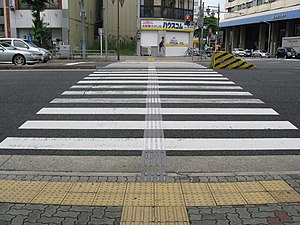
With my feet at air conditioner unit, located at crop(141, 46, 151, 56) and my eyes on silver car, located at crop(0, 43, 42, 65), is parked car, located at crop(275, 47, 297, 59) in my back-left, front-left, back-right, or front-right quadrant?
back-left

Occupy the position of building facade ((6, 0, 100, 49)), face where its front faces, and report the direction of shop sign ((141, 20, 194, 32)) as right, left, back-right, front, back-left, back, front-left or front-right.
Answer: left

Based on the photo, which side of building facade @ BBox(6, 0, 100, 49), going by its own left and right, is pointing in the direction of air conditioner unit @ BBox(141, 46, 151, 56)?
left

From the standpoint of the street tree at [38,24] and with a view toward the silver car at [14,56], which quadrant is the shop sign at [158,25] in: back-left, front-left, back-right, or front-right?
back-left

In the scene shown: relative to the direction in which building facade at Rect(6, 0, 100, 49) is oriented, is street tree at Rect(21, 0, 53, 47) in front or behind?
in front

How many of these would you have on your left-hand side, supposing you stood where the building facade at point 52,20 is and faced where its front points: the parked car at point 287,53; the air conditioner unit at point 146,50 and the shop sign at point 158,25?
3

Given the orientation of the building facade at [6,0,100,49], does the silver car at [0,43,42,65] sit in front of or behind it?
in front

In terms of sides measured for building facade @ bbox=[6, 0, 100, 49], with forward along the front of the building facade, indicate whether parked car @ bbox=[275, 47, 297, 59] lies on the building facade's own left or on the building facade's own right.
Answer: on the building facade's own left

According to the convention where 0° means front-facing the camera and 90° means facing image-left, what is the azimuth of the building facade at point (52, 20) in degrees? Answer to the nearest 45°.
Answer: approximately 0°

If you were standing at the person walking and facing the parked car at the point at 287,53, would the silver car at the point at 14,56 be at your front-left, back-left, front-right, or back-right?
back-right
